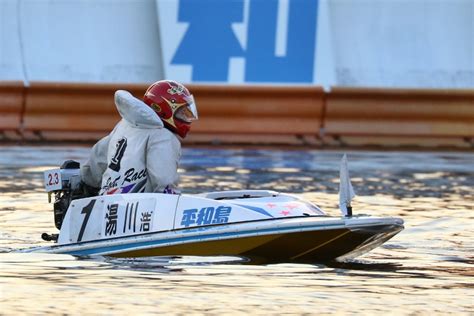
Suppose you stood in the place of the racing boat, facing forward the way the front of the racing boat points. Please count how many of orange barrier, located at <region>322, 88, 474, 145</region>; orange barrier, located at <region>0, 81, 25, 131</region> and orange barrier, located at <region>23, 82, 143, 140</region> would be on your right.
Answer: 0

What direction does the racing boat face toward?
to the viewer's right

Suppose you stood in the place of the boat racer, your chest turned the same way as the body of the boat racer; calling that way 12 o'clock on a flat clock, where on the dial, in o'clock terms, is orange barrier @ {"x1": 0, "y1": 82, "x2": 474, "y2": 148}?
The orange barrier is roughly at 11 o'clock from the boat racer.

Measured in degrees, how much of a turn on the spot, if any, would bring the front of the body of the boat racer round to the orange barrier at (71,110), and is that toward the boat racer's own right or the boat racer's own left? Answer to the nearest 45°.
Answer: approximately 45° to the boat racer's own left

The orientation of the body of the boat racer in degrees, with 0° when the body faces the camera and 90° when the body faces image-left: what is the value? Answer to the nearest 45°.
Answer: approximately 225°
